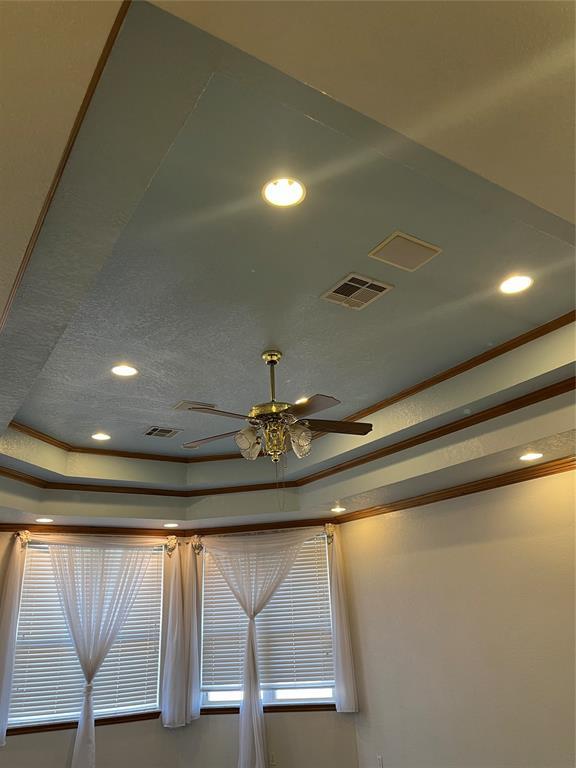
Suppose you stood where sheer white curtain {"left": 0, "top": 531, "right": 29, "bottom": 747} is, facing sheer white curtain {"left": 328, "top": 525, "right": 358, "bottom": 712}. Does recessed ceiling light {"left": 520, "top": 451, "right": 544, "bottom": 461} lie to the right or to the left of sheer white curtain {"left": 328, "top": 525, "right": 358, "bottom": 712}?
right

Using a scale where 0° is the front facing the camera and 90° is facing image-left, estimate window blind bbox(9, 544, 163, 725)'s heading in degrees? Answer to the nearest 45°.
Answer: approximately 0°

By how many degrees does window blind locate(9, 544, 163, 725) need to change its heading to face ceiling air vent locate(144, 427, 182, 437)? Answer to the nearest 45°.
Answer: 0° — it already faces it

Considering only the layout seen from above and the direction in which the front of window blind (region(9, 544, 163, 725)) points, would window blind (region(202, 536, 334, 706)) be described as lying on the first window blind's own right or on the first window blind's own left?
on the first window blind's own left

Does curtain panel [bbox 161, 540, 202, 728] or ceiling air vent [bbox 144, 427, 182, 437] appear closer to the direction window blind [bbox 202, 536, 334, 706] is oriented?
the ceiling air vent

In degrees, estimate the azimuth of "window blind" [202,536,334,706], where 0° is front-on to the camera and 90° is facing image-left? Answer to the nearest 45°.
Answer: approximately 0°

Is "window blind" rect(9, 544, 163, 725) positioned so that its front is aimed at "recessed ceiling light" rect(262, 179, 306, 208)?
yes

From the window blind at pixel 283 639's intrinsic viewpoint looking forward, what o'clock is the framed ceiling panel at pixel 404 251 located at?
The framed ceiling panel is roughly at 12 o'clock from the window blind.

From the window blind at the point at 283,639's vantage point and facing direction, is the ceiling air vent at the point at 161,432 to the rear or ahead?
ahead

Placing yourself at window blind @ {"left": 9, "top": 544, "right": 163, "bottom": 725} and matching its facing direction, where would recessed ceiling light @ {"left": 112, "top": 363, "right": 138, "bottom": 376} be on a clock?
The recessed ceiling light is roughly at 12 o'clock from the window blind.
